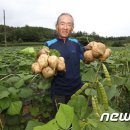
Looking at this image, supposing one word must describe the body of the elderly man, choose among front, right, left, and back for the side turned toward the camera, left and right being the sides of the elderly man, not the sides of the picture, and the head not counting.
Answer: front
